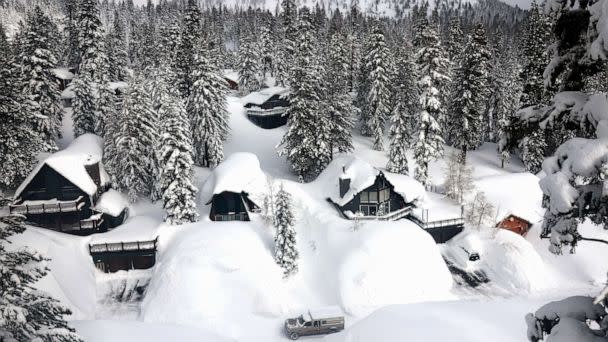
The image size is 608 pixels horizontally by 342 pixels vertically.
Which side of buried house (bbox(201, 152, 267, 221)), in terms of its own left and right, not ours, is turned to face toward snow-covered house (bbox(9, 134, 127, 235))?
right

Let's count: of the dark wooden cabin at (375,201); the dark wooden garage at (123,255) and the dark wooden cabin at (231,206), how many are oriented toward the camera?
3

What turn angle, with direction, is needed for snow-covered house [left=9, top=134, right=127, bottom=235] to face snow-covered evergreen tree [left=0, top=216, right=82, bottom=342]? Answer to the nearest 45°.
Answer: approximately 45° to its left

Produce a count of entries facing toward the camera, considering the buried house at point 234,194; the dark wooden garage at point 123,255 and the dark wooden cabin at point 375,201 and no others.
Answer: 3

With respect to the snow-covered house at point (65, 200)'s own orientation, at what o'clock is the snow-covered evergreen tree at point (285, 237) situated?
The snow-covered evergreen tree is roughly at 9 o'clock from the snow-covered house.

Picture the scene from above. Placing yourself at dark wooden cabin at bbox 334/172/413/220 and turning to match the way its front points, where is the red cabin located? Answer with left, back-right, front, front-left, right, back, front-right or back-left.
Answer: left

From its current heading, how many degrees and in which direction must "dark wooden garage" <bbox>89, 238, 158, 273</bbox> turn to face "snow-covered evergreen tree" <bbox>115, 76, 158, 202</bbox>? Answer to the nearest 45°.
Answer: approximately 180°

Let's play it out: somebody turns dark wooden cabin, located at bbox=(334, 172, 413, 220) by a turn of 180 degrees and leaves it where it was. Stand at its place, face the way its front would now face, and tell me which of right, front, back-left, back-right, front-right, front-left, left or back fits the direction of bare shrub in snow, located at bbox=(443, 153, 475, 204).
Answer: front-right

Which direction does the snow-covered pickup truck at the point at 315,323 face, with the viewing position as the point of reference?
facing the viewer and to the left of the viewer

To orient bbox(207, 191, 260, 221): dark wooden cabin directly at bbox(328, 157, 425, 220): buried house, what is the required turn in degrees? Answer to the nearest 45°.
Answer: approximately 90° to its left

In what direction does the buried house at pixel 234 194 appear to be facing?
toward the camera
